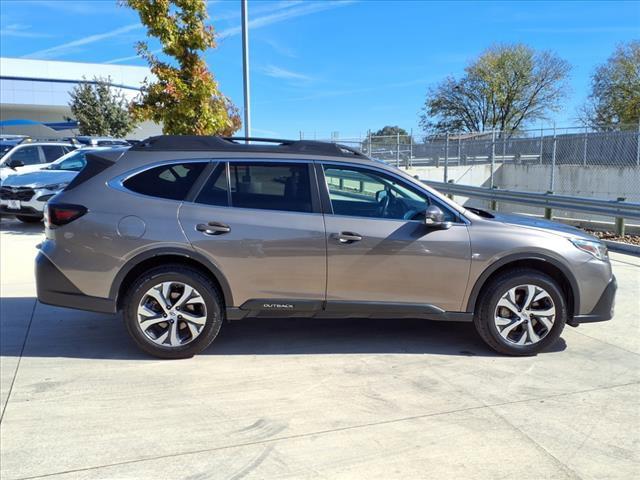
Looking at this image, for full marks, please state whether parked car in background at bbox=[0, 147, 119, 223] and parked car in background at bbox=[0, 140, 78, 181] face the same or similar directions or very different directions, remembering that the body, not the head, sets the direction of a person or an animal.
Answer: same or similar directions

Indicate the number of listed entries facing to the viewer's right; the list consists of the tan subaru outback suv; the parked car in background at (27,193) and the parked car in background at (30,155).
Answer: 1

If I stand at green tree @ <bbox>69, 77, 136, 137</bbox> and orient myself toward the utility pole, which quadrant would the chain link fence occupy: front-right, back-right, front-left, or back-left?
front-left

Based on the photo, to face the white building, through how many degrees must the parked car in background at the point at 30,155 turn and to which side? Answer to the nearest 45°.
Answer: approximately 135° to its right

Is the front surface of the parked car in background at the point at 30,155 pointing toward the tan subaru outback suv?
no

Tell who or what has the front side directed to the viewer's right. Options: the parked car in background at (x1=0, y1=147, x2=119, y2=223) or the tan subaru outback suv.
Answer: the tan subaru outback suv

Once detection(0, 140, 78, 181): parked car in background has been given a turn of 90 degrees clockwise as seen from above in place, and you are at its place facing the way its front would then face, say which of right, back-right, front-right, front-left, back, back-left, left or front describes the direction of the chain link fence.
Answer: back-right

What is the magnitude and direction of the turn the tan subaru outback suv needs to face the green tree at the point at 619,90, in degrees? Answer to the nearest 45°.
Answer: approximately 45° to its left

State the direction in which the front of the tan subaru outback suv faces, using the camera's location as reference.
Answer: facing to the right of the viewer

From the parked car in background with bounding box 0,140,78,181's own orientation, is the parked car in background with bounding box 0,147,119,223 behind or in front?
in front

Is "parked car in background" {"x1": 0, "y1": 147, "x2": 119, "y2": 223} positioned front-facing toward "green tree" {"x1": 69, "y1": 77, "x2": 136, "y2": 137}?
no

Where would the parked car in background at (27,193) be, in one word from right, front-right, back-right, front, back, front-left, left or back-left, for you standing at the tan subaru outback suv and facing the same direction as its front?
back-left

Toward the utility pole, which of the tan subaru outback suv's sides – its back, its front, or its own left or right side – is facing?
left

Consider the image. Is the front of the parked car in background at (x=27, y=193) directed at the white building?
no
